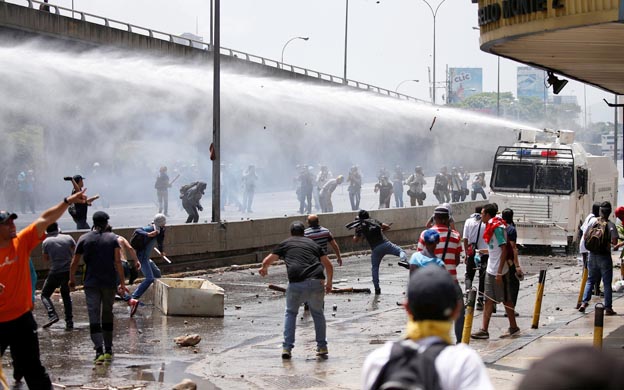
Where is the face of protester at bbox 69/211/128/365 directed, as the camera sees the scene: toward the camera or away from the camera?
away from the camera

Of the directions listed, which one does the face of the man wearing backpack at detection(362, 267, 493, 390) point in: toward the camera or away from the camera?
away from the camera

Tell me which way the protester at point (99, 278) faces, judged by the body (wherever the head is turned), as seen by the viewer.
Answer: away from the camera

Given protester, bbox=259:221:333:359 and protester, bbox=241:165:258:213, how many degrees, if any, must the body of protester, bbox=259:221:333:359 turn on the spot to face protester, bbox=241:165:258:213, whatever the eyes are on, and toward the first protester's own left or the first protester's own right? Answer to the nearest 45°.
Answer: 0° — they already face them

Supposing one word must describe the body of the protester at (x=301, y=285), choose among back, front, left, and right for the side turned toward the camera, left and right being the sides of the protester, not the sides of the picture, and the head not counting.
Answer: back
